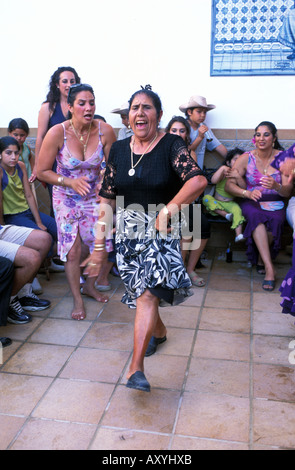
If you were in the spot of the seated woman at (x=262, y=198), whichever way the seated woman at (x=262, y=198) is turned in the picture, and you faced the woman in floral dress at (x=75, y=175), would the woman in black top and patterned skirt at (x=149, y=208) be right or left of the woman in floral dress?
left

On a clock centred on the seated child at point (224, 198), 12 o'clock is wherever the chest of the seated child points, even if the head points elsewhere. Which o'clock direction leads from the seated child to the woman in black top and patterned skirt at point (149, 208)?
The woman in black top and patterned skirt is roughly at 2 o'clock from the seated child.

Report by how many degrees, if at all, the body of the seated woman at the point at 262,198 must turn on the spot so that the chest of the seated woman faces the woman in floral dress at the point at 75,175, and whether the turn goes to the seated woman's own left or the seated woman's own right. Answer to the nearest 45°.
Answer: approximately 45° to the seated woman's own right

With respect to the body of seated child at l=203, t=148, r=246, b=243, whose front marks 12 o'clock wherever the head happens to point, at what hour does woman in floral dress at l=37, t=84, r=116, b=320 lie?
The woman in floral dress is roughly at 3 o'clock from the seated child.

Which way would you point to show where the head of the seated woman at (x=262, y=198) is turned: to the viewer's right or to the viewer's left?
to the viewer's left

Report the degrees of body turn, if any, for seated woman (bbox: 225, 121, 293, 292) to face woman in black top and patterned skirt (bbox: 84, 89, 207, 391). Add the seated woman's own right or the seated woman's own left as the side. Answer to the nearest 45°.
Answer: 0° — they already face them
